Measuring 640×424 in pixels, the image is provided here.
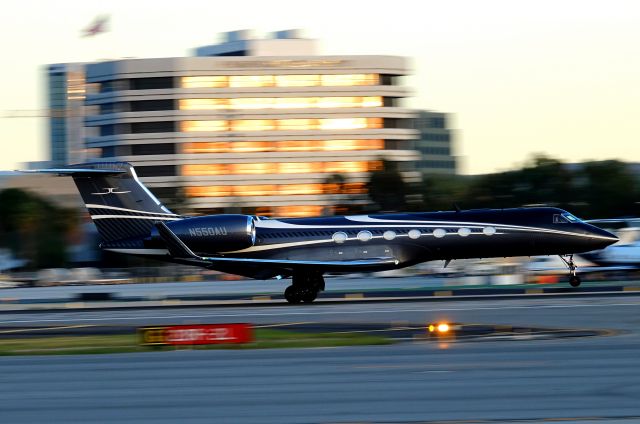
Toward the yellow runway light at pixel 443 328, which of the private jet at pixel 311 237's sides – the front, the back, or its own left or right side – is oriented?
right

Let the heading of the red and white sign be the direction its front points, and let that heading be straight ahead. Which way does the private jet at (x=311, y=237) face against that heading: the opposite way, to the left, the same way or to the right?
to the left

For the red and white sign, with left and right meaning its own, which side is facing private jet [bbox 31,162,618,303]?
back

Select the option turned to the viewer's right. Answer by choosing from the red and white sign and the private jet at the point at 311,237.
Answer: the private jet

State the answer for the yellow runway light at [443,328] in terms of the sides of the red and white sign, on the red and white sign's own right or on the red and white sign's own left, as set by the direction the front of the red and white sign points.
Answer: on the red and white sign's own left

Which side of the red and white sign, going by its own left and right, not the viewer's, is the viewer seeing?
front

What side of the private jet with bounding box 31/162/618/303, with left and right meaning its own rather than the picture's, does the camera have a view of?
right

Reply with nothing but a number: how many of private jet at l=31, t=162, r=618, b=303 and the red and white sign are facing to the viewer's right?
1

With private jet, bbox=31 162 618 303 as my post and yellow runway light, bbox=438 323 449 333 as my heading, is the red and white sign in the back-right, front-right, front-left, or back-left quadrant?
front-right

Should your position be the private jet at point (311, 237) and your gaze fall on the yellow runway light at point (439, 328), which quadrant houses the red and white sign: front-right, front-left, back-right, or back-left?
front-right

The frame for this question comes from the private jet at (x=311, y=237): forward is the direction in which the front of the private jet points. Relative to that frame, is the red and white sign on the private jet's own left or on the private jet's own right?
on the private jet's own right

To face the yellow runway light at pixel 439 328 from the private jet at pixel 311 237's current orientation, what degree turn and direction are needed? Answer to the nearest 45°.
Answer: approximately 90° to its right

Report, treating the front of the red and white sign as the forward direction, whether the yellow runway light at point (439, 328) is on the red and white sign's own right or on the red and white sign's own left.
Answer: on the red and white sign's own left
